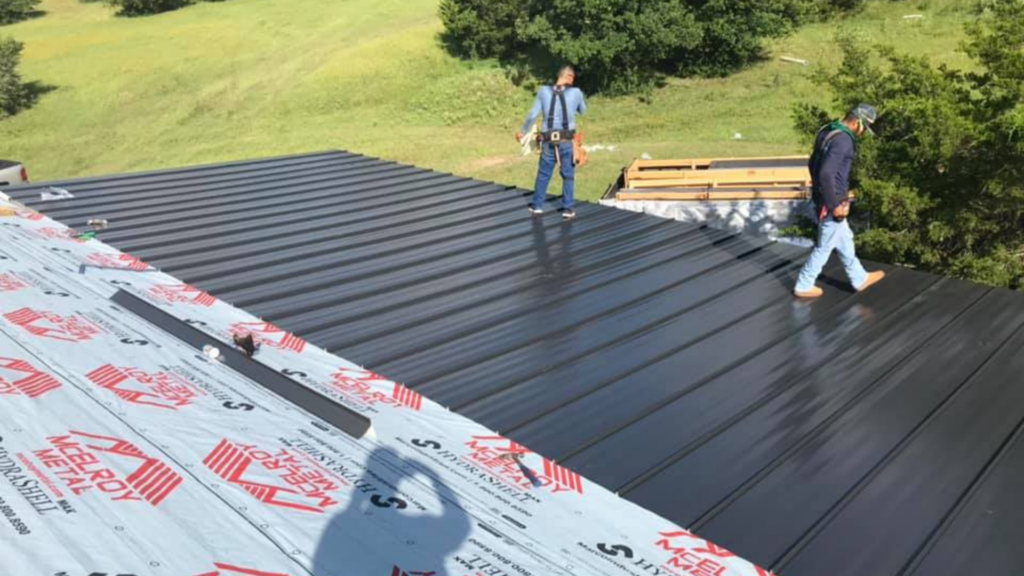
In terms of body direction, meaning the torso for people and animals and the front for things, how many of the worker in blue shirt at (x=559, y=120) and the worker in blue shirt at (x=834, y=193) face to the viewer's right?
1

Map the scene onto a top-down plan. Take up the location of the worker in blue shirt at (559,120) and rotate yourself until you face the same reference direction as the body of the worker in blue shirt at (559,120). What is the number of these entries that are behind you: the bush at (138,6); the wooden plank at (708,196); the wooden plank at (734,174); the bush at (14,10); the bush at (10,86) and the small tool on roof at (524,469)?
1

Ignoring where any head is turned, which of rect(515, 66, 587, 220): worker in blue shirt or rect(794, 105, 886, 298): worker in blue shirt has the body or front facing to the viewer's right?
rect(794, 105, 886, 298): worker in blue shirt

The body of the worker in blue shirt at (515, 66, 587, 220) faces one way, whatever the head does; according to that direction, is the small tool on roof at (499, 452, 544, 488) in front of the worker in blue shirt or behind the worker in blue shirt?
behind

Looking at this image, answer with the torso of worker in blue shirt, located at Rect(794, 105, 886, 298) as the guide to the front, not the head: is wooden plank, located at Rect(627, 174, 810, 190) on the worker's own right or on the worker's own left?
on the worker's own left

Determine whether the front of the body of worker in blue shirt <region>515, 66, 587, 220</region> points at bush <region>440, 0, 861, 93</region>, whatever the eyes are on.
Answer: yes

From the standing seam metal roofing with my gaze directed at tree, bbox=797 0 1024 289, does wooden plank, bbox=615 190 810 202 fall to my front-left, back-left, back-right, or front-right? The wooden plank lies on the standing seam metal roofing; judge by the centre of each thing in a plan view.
front-left

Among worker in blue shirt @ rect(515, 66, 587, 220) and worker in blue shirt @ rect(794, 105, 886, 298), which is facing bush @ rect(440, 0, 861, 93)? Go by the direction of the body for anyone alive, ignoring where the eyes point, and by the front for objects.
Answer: worker in blue shirt @ rect(515, 66, 587, 220)

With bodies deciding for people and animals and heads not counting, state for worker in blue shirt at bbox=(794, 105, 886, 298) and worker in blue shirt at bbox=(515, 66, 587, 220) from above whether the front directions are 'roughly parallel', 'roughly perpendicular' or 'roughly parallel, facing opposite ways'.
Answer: roughly perpendicular

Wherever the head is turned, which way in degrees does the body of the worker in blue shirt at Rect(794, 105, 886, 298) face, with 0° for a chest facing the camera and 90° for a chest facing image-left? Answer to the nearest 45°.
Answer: approximately 270°

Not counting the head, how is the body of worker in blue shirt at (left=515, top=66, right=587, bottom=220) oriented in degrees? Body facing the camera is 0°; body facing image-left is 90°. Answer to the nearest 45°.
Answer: approximately 180°

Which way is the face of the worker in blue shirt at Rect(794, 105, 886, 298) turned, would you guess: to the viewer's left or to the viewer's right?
to the viewer's right
